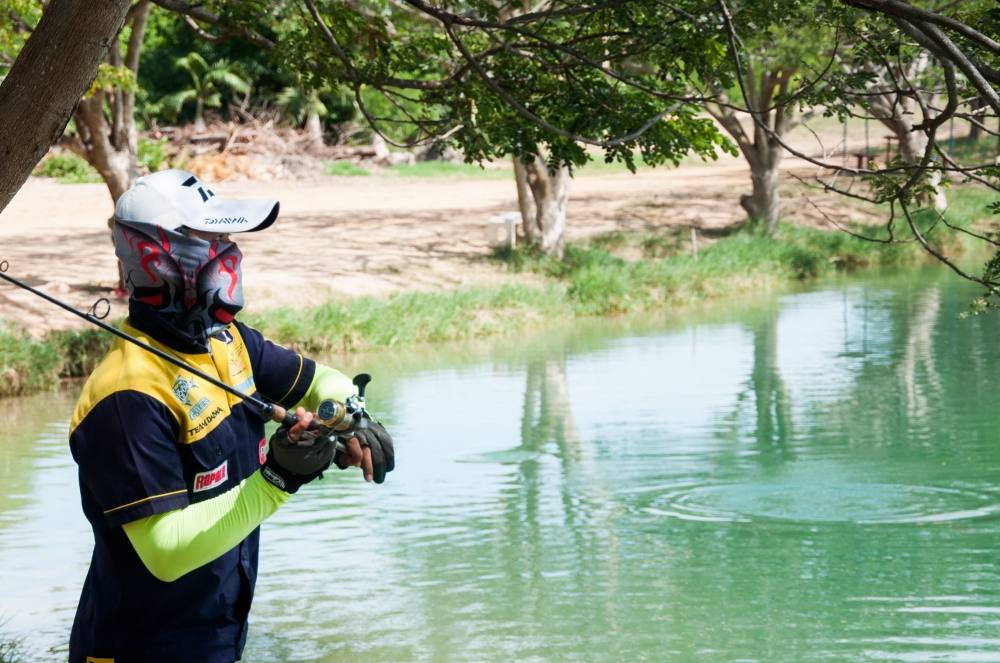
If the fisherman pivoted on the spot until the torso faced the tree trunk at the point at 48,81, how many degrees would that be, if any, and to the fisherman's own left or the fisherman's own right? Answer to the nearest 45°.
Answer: approximately 135° to the fisherman's own left

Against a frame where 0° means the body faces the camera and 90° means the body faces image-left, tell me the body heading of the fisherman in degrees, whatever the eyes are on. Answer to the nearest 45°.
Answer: approximately 315°

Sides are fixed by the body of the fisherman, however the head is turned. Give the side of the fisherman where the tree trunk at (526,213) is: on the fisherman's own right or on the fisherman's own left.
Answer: on the fisherman's own left

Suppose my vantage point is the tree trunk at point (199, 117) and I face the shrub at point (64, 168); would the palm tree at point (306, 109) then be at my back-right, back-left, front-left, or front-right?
back-left

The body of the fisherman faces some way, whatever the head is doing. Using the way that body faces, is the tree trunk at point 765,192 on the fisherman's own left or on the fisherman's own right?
on the fisherman's own left

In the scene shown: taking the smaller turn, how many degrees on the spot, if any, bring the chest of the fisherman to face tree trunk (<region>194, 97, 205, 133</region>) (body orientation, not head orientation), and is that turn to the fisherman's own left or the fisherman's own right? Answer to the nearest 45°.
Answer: approximately 135° to the fisherman's own left

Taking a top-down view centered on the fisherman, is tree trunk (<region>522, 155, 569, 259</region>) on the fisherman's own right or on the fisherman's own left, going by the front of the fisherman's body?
on the fisherman's own left
